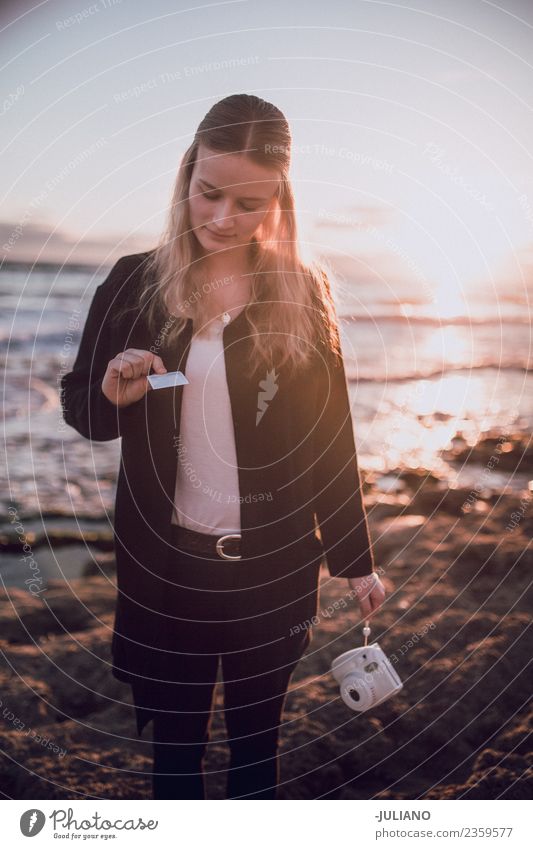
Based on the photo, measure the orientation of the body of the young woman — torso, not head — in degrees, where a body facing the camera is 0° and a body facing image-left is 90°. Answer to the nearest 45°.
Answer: approximately 0°
